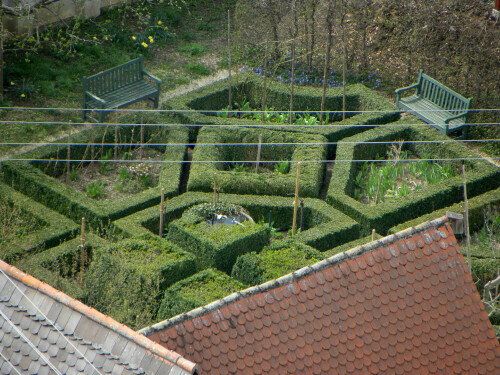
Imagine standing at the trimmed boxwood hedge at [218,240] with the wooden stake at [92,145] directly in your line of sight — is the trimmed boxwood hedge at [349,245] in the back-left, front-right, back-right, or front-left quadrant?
back-right

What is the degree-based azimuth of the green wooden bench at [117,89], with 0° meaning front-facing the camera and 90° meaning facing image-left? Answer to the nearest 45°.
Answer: approximately 315°

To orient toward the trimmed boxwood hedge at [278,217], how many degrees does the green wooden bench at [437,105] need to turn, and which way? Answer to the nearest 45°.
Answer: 0° — it already faces it

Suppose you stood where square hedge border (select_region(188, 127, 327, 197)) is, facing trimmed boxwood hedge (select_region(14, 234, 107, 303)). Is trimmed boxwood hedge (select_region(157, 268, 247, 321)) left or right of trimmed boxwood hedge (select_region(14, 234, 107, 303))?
left

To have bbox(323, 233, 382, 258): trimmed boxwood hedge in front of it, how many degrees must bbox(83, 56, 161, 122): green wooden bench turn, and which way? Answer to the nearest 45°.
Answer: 0° — it already faces it

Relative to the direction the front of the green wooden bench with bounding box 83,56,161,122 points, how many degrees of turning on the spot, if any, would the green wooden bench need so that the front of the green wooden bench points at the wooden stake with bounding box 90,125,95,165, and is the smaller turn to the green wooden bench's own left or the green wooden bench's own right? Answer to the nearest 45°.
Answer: approximately 45° to the green wooden bench's own right

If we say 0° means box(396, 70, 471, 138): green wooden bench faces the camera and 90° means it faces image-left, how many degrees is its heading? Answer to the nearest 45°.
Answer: approximately 45°

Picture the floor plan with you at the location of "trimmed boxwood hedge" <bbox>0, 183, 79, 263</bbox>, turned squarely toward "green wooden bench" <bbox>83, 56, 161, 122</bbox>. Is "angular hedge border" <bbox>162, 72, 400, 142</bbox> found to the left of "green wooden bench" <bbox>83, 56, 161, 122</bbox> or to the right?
right

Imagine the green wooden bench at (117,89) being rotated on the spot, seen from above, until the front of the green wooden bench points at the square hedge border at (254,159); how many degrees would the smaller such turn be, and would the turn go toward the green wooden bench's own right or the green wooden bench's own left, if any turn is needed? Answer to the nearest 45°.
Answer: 0° — it already faces it

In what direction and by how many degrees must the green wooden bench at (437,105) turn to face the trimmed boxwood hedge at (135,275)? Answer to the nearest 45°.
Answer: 0° — it already faces it
